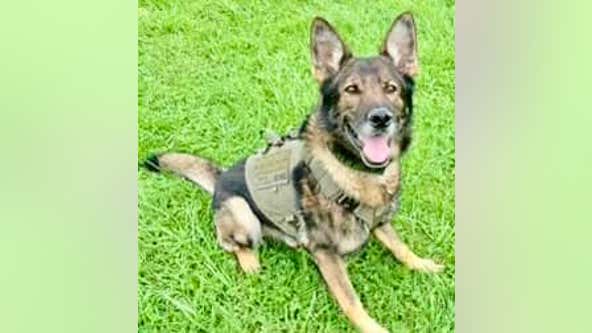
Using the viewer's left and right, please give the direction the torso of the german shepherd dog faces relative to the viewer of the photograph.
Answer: facing the viewer and to the right of the viewer
